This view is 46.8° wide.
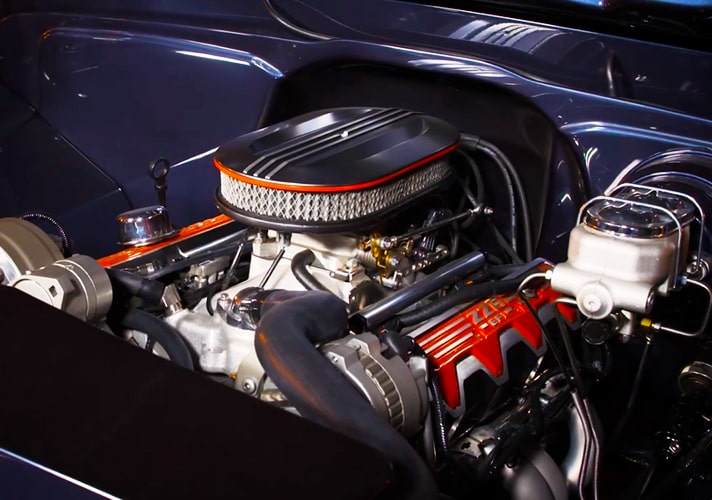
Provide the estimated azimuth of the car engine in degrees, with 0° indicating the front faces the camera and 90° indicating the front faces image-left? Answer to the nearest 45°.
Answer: approximately 45°
